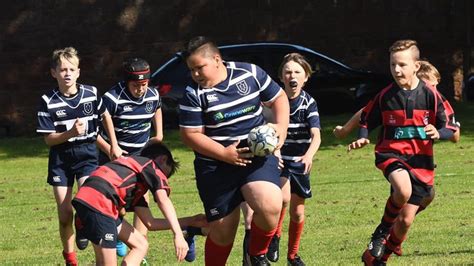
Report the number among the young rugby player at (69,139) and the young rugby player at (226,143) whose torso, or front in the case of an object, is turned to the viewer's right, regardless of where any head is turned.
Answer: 0

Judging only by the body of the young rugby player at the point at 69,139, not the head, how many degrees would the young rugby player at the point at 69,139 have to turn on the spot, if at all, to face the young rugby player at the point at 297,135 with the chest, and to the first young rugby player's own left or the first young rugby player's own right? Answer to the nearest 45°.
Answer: approximately 90° to the first young rugby player's own left

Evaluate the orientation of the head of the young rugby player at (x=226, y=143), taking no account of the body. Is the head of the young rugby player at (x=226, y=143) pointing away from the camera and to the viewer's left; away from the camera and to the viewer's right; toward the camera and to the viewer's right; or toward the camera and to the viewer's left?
toward the camera and to the viewer's left

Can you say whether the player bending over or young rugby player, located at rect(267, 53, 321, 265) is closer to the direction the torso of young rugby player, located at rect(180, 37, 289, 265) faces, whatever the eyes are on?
the player bending over

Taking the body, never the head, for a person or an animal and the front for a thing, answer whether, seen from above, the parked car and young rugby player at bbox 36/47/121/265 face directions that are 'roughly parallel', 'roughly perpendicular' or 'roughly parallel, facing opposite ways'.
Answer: roughly perpendicular

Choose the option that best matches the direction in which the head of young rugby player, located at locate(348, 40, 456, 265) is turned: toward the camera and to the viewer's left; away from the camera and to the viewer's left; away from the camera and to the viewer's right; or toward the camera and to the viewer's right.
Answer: toward the camera and to the viewer's left

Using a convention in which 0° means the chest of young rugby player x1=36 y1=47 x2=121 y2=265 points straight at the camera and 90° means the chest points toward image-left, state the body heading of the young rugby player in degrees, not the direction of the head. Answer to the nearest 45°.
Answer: approximately 0°
